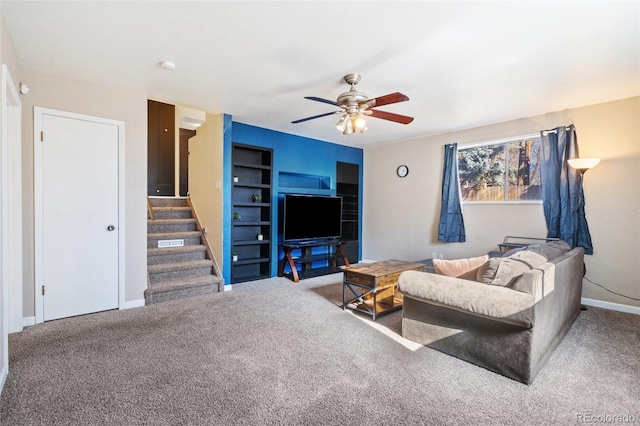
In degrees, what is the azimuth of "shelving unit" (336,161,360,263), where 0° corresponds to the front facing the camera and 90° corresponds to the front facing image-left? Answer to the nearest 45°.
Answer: approximately 315°

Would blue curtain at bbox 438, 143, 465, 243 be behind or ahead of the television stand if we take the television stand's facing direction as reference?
ahead

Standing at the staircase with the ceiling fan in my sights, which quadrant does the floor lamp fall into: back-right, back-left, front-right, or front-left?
front-left

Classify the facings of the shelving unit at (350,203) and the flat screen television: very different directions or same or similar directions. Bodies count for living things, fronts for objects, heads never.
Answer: same or similar directions

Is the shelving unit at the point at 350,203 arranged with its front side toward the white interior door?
no

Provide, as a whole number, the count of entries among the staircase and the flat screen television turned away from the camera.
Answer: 0

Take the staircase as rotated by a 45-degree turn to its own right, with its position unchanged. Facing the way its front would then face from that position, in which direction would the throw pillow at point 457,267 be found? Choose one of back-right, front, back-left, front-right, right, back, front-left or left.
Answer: left

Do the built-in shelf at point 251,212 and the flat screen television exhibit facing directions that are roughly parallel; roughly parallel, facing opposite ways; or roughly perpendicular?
roughly parallel

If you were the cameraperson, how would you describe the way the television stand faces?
facing the viewer and to the right of the viewer

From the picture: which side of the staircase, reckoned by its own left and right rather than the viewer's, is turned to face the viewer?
front

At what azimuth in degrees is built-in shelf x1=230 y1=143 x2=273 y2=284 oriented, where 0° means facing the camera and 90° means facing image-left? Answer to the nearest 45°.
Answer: approximately 315°

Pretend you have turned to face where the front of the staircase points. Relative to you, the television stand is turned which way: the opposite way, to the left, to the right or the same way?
the same way

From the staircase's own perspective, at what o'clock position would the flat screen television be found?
The flat screen television is roughly at 9 o'clock from the staircase.

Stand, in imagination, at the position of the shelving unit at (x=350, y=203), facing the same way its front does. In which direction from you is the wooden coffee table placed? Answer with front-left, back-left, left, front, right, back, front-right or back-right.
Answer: front-right

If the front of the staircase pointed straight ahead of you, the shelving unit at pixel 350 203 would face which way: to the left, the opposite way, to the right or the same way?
the same way

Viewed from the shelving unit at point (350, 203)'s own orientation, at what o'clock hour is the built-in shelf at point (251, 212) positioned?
The built-in shelf is roughly at 3 o'clock from the shelving unit.

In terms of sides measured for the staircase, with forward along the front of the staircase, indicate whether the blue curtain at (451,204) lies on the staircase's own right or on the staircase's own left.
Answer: on the staircase's own left

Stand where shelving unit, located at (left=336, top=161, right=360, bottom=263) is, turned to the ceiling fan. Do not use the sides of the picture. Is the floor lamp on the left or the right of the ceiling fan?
left

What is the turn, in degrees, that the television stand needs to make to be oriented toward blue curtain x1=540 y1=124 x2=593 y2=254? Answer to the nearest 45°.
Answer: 0° — it already faces it

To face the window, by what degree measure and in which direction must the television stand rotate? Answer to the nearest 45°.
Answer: approximately 45° to its left

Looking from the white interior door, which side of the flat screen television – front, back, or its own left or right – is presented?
right
